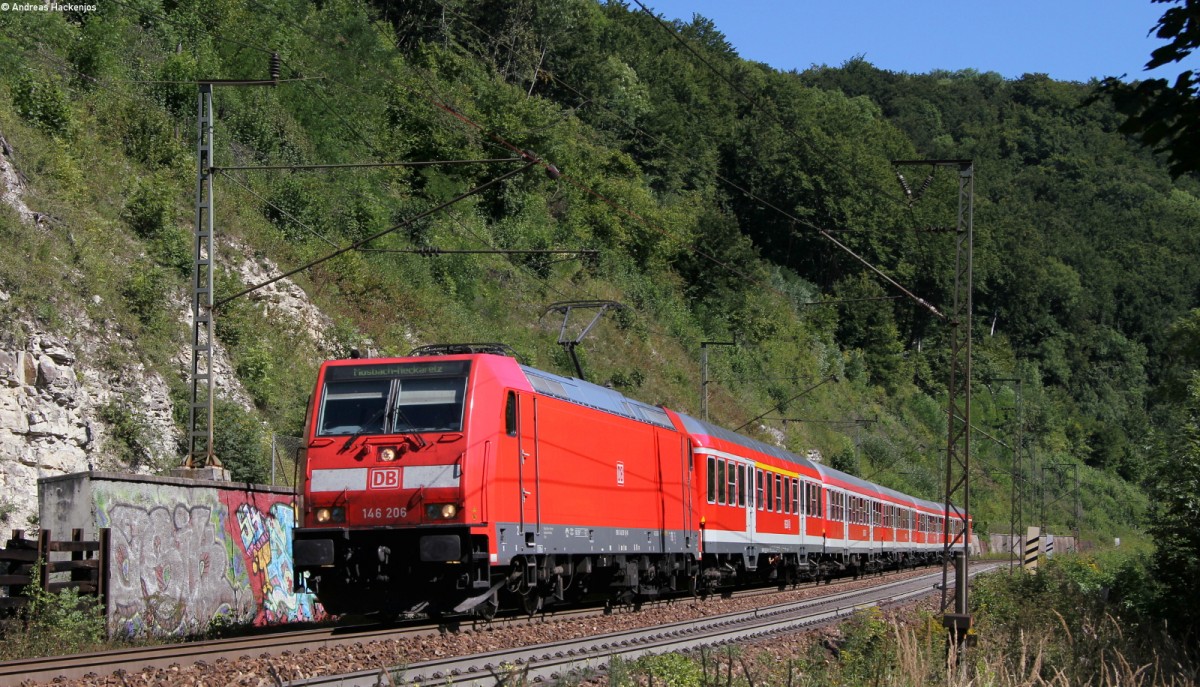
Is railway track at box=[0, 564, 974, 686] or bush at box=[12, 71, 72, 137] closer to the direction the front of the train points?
the railway track

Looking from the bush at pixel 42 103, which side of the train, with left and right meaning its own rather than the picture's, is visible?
right

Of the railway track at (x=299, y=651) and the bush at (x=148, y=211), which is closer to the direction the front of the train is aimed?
the railway track

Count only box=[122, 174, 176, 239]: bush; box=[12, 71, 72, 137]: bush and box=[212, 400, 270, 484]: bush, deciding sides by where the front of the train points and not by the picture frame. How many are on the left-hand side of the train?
0

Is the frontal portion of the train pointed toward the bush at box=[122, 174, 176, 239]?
no

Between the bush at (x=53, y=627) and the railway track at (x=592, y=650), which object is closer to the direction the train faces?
the bush

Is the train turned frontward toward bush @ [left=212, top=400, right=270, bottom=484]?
no

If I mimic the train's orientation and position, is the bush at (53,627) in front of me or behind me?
in front

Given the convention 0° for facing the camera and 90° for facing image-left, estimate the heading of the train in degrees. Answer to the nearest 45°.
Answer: approximately 45°

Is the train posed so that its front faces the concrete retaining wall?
yes

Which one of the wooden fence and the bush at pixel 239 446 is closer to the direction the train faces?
the wooden fence

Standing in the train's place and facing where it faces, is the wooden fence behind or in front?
in front

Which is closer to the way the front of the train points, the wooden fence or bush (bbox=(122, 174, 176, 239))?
the wooden fence
